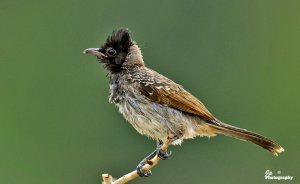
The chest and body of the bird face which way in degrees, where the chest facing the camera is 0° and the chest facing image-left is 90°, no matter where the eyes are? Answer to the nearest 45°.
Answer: approximately 90°
